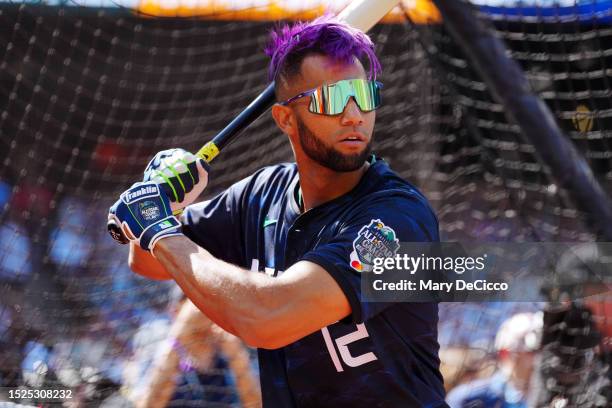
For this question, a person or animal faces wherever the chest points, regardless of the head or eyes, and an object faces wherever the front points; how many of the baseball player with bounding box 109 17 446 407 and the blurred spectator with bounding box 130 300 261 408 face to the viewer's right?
0

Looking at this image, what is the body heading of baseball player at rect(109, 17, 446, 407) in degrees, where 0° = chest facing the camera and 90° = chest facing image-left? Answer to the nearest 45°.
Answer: approximately 45°

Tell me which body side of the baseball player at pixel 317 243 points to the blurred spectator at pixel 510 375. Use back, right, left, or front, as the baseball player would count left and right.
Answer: back

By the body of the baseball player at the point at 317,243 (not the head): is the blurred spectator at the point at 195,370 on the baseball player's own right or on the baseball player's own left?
on the baseball player's own right
